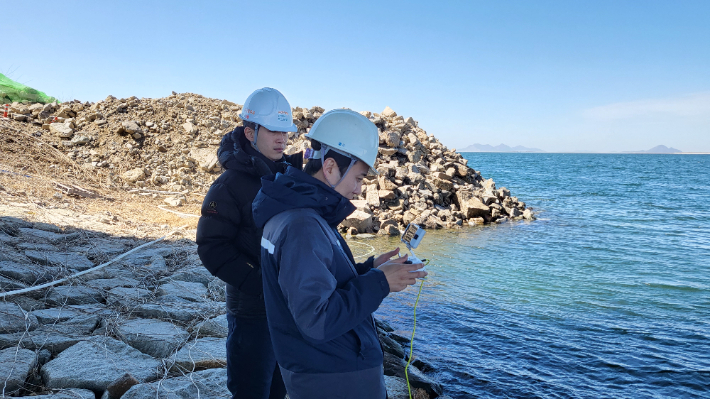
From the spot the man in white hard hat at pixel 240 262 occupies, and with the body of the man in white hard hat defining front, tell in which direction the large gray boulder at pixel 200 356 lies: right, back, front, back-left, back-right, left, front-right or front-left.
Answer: back-left

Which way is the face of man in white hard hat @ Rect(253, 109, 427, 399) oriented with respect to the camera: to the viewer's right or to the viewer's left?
to the viewer's right

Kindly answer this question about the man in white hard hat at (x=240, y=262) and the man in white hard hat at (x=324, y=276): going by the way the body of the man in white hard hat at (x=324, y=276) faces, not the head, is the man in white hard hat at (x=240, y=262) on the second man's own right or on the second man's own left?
on the second man's own left

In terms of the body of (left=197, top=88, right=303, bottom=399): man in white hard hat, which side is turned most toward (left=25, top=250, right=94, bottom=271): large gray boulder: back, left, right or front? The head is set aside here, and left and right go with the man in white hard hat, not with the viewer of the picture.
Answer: back

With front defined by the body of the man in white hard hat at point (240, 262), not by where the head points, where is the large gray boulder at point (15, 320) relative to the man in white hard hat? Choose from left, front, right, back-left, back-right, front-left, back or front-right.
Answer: back

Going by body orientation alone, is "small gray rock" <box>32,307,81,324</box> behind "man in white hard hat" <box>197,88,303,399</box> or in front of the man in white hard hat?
behind

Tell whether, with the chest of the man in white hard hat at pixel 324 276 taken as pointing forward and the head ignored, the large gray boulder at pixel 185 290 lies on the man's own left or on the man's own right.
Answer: on the man's own left

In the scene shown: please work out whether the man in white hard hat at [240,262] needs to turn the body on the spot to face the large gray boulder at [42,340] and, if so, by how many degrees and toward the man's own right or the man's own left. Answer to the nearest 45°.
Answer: approximately 180°

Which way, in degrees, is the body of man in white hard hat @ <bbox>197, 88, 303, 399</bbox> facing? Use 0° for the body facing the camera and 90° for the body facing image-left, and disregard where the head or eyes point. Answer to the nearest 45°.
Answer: approximately 315°

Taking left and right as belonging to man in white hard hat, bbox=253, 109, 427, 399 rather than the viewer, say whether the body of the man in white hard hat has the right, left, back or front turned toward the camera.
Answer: right
